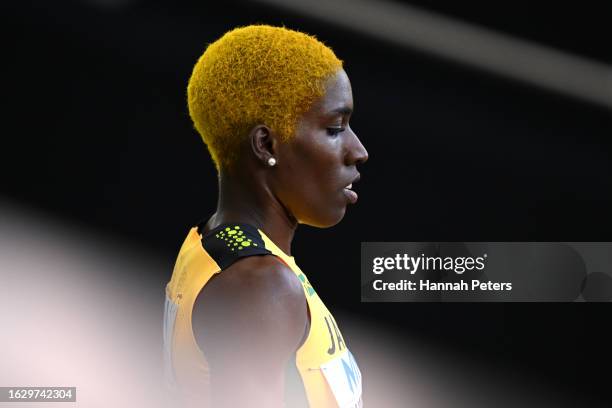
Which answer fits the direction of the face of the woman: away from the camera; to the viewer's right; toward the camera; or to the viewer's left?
to the viewer's right

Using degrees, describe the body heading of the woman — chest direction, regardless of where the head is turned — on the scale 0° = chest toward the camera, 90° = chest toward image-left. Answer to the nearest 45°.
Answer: approximately 270°
